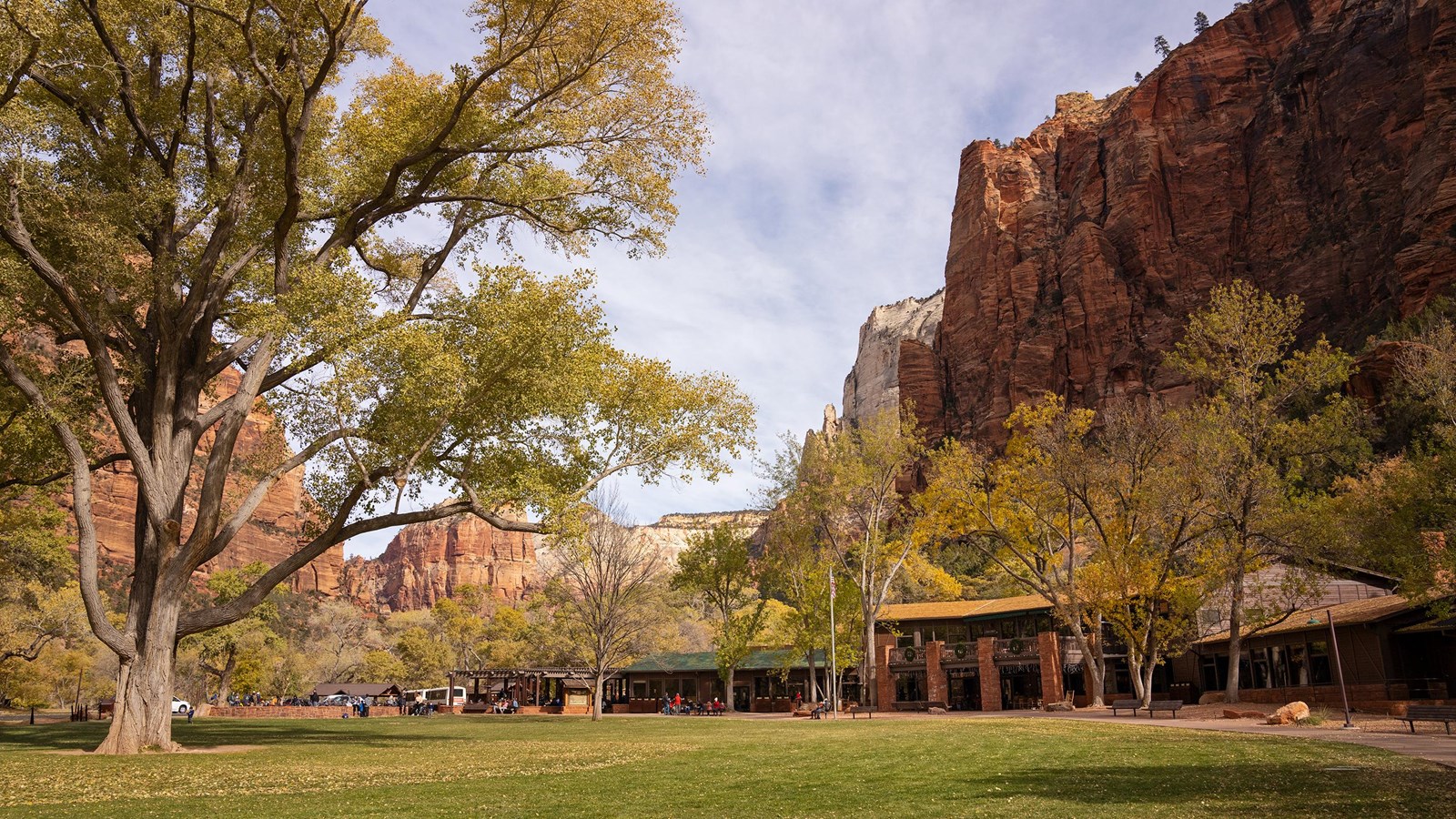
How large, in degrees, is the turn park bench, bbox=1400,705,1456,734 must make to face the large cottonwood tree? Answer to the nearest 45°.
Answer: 0° — it already faces it

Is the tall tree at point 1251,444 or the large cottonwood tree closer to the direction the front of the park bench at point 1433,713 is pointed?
the large cottonwood tree

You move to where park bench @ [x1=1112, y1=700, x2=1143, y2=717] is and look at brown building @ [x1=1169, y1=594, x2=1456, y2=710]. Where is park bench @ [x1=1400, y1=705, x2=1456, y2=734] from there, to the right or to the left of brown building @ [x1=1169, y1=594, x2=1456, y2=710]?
right

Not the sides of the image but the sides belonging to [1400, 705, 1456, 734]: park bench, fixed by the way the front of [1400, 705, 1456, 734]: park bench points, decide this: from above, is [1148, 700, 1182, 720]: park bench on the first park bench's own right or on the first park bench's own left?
on the first park bench's own right

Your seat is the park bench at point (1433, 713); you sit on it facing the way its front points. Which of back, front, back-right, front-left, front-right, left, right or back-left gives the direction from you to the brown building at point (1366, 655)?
back-right

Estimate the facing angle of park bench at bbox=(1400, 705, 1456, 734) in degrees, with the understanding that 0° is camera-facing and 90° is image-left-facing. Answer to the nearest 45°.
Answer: approximately 45°

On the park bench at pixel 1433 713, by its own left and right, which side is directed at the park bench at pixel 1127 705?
right

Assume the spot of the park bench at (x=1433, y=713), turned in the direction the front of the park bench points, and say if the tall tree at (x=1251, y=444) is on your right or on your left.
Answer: on your right

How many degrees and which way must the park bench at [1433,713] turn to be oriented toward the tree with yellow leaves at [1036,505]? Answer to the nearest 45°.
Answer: approximately 90° to its right
